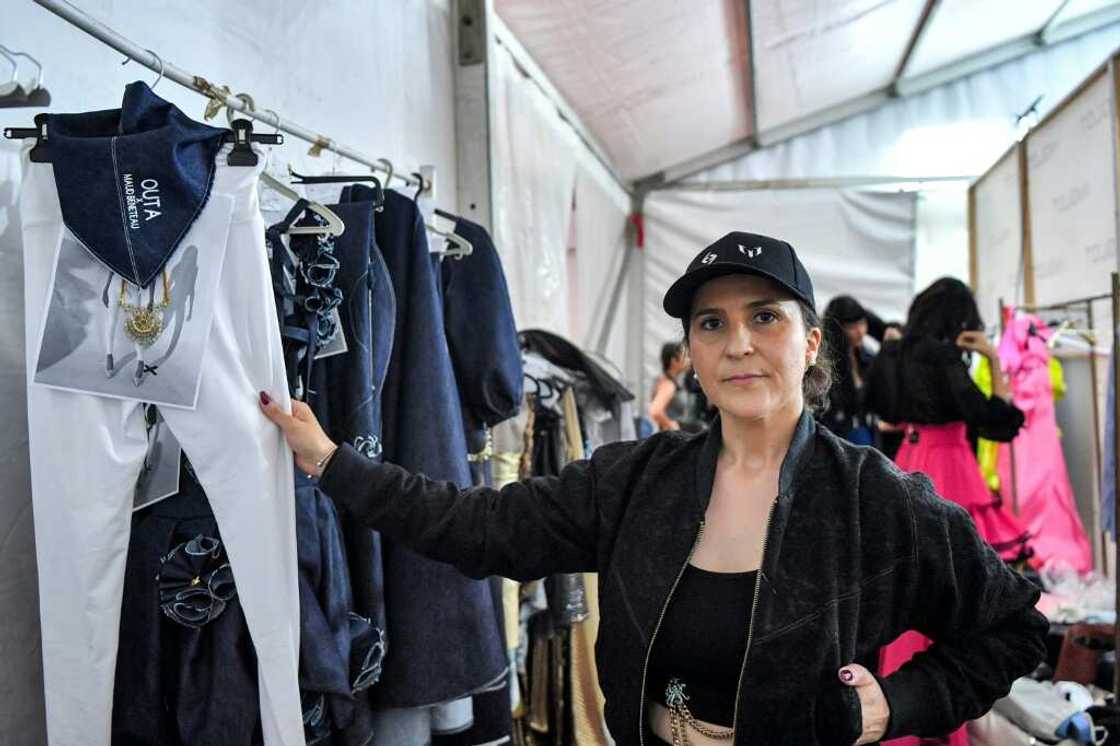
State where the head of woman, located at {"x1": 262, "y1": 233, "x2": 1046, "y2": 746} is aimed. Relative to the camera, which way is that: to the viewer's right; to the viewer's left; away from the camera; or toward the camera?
toward the camera

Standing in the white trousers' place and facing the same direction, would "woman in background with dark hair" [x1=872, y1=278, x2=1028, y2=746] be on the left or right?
on its left

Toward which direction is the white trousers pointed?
toward the camera

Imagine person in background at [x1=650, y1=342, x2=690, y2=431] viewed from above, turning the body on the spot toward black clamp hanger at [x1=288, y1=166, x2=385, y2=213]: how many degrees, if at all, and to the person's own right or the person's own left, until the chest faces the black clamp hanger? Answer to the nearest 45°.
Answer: approximately 90° to the person's own right

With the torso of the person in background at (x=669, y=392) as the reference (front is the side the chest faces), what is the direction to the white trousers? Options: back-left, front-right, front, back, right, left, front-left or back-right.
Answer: right

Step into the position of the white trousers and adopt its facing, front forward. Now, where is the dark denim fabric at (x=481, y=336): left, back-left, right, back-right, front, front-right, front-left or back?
back-left
